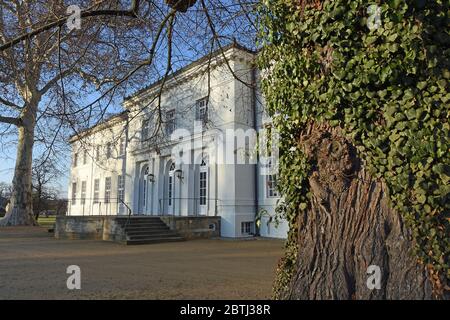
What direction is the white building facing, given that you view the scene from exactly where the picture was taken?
facing the viewer and to the left of the viewer

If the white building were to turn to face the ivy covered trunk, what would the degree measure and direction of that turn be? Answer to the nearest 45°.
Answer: approximately 45° to its left
